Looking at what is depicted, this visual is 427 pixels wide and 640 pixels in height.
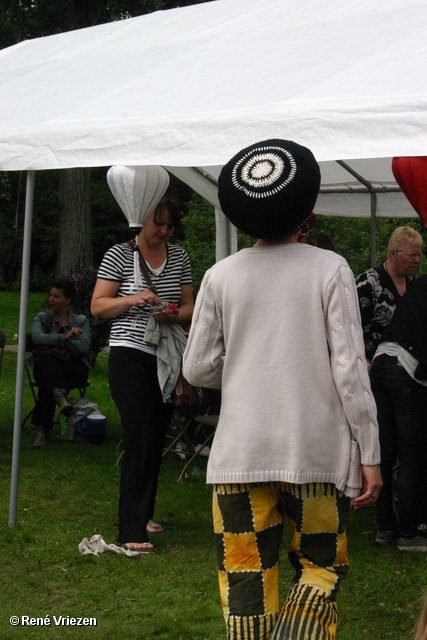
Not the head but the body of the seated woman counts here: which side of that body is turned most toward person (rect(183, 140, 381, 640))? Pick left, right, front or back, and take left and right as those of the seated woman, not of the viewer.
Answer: front

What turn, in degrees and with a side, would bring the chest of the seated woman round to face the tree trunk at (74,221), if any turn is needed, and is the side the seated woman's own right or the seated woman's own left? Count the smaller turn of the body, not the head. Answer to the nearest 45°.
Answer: approximately 180°

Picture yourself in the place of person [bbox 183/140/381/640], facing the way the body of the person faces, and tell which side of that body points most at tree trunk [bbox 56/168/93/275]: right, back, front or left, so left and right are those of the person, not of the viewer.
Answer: front

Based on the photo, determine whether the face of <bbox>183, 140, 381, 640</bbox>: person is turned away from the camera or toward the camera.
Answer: away from the camera

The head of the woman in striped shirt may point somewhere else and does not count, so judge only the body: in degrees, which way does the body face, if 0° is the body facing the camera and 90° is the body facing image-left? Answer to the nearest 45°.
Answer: approximately 315°

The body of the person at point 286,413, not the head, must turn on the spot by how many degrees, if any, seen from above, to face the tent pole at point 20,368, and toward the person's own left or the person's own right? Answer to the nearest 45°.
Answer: approximately 45° to the person's own left

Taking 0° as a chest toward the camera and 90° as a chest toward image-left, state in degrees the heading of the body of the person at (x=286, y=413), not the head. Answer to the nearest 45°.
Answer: approximately 180°

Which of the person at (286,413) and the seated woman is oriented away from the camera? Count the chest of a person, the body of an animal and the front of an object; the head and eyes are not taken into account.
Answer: the person

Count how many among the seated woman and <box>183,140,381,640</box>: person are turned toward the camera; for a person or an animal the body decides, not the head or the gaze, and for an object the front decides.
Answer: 1

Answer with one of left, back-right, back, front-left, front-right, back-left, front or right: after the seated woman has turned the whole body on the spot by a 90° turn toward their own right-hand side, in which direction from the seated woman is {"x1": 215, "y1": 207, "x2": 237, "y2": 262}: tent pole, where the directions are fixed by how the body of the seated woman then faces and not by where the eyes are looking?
back

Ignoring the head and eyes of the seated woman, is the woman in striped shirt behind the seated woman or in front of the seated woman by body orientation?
in front

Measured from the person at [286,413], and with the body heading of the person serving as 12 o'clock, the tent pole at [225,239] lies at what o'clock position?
The tent pole is roughly at 12 o'clock from the person.

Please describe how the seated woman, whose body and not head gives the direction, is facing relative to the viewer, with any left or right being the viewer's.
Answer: facing the viewer

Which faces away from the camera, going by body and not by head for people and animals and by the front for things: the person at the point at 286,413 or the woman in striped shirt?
the person
